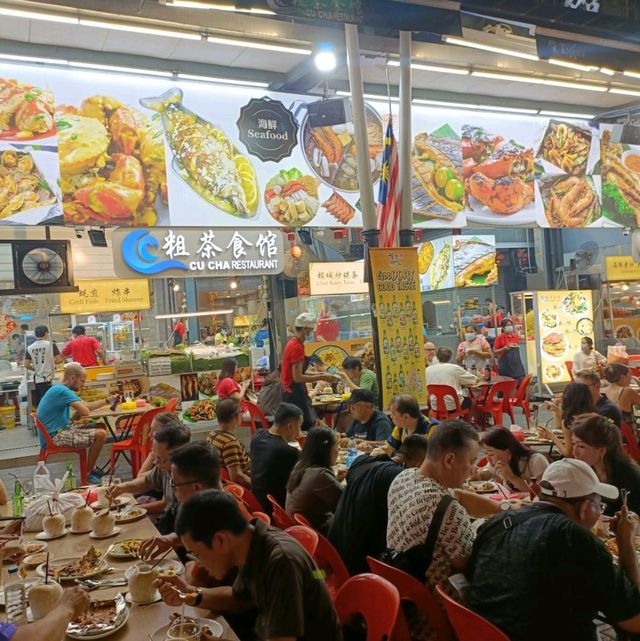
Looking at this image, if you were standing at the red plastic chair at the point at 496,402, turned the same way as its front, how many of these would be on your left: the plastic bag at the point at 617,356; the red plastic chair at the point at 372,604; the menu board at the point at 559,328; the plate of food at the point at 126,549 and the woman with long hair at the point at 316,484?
3

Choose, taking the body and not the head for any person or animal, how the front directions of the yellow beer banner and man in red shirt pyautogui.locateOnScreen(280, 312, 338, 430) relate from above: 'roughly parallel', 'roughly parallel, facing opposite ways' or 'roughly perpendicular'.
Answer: roughly perpendicular

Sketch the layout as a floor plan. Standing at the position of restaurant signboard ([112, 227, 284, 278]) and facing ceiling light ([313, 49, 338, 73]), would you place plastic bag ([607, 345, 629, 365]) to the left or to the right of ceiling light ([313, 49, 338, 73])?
left

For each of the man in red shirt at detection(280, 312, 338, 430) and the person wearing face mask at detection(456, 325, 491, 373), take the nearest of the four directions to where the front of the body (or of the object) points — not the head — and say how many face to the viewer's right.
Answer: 1

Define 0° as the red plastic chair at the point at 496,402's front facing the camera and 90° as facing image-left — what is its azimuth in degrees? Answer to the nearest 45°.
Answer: approximately 90°

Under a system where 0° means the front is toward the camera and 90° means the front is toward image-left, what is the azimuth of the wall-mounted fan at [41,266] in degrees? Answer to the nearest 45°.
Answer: approximately 0°

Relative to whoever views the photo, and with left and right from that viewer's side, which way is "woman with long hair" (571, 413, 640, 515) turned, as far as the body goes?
facing to the left of the viewer

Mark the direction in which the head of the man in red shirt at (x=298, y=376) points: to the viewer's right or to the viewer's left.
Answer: to the viewer's right

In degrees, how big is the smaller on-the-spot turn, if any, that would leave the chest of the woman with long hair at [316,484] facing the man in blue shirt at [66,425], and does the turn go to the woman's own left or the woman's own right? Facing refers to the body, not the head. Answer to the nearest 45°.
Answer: approximately 90° to the woman's own left
